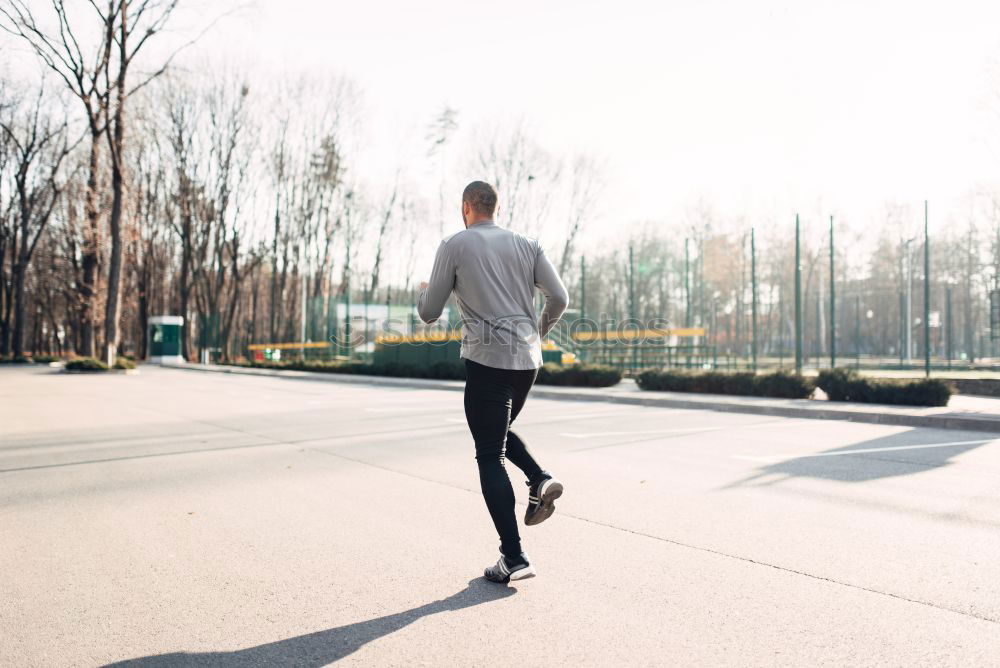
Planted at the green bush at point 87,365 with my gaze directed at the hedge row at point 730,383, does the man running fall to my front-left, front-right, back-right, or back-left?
front-right

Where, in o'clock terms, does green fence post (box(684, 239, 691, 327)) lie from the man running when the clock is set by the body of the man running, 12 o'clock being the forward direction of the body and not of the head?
The green fence post is roughly at 2 o'clock from the man running.

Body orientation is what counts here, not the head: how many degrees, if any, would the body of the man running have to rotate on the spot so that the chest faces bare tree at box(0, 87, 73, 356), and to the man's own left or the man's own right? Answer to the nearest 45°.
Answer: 0° — they already face it

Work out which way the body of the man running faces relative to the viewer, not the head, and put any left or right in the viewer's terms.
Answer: facing away from the viewer and to the left of the viewer

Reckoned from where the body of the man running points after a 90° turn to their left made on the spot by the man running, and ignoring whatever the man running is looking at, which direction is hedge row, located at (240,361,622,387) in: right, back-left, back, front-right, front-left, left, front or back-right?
back-right

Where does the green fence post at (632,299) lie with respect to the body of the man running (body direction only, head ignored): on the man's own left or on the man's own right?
on the man's own right

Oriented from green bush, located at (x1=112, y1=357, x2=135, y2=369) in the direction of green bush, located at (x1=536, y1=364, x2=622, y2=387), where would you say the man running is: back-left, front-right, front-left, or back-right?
front-right

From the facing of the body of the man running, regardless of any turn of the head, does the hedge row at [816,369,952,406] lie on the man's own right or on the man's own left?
on the man's own right

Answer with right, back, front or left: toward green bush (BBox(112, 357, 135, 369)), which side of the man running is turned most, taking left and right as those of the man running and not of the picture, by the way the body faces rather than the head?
front

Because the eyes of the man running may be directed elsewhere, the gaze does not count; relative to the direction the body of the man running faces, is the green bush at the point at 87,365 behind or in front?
in front
